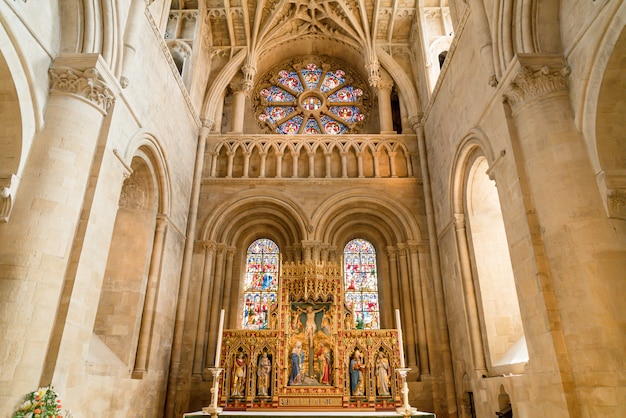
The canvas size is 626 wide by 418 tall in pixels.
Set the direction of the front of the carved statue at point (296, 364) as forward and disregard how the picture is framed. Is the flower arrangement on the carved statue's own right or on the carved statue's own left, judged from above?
on the carved statue's own right

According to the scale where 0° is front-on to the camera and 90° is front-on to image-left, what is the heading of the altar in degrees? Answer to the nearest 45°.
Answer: approximately 0°

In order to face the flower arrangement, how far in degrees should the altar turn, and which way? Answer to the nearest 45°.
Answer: approximately 45° to its right

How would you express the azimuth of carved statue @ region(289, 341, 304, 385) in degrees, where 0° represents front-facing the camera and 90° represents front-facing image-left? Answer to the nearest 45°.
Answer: approximately 315°
